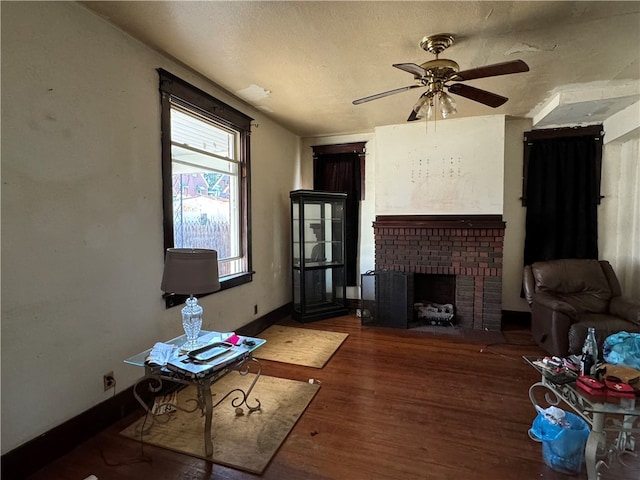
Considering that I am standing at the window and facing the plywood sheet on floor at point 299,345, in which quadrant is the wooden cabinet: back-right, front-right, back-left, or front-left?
front-left

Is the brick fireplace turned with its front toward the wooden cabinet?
no

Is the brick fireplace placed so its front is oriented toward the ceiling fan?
yes

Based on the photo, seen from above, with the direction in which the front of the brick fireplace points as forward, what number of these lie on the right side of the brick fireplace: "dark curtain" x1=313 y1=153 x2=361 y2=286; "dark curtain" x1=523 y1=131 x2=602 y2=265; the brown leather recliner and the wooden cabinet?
2

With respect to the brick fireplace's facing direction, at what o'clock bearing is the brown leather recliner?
The brown leather recliner is roughly at 10 o'clock from the brick fireplace.

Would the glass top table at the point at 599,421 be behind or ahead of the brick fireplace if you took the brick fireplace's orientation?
ahead

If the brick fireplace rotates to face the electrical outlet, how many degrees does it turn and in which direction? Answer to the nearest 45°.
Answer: approximately 45° to its right

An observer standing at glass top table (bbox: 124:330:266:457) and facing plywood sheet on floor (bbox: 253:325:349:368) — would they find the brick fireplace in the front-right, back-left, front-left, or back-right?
front-right

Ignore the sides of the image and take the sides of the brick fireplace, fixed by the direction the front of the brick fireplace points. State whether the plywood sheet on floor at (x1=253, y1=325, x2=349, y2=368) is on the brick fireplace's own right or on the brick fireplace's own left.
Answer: on the brick fireplace's own right

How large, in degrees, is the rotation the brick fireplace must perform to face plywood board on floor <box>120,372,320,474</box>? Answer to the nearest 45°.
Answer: approximately 45° to its right

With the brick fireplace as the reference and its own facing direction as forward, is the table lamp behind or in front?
in front

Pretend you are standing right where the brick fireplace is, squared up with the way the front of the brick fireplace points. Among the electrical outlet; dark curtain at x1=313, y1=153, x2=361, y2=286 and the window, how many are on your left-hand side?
0

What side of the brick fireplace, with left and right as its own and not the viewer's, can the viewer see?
front

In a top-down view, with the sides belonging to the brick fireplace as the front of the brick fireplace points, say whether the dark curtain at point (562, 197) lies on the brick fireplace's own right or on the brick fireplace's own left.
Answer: on the brick fireplace's own left

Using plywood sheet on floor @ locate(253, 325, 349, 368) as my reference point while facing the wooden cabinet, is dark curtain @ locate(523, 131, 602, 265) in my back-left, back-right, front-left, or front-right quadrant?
front-right

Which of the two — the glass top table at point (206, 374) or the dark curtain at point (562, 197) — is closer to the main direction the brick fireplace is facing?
the glass top table

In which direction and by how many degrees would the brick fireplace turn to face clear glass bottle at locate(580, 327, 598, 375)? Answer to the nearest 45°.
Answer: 0° — it already faces it

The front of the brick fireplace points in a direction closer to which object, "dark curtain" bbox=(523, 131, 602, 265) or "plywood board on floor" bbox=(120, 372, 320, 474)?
the plywood board on floor
